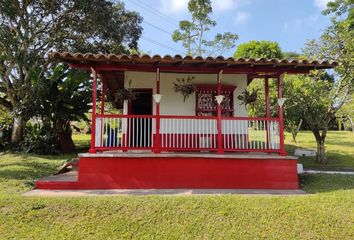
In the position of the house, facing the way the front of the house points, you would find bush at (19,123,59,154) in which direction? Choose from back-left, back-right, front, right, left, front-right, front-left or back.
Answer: back-right

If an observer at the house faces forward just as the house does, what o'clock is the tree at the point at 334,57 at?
The tree is roughly at 8 o'clock from the house.

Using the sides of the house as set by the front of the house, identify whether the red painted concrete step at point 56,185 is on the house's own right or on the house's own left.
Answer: on the house's own right

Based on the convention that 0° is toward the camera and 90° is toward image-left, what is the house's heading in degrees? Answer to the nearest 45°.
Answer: approximately 0°

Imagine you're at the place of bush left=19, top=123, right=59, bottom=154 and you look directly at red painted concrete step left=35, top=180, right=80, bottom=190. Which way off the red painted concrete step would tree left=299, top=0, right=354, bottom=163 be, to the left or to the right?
left

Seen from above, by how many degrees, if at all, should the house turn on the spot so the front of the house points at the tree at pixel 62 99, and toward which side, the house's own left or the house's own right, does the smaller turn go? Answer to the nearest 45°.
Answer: approximately 135° to the house's own right

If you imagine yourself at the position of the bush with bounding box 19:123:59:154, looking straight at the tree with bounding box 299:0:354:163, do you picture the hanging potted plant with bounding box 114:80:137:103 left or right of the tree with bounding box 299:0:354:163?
right

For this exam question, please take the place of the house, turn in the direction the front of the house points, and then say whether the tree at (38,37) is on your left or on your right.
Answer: on your right
